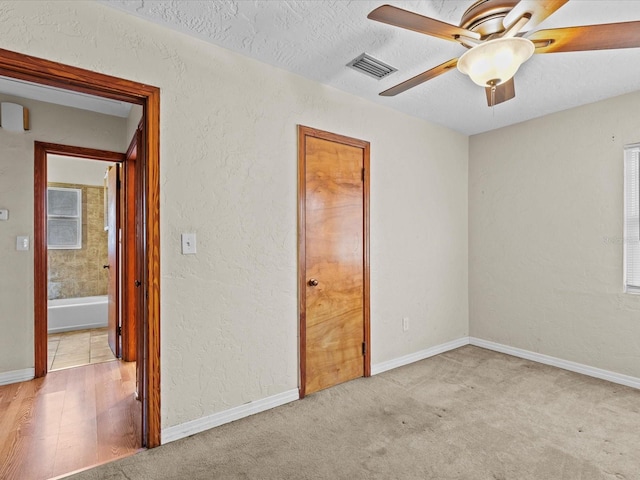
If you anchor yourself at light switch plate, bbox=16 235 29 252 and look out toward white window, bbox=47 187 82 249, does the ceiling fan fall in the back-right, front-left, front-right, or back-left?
back-right

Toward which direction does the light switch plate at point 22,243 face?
toward the camera

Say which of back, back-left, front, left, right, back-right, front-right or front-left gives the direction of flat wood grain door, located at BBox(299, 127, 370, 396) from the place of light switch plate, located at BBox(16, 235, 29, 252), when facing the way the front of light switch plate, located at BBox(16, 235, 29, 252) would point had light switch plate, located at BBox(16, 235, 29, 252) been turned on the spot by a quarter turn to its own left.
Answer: front-right

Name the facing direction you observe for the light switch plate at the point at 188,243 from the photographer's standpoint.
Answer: facing the viewer

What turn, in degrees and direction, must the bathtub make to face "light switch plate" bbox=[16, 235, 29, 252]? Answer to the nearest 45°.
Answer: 0° — it already faces it

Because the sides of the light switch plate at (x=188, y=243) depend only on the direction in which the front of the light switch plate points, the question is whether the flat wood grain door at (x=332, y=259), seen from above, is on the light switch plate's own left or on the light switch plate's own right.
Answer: on the light switch plate's own left

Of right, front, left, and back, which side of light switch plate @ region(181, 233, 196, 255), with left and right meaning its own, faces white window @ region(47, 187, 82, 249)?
back

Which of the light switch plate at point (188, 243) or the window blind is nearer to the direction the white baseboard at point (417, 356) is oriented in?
the window blind

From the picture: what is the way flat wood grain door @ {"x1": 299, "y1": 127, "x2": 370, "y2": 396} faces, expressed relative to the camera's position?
facing the viewer and to the right of the viewer

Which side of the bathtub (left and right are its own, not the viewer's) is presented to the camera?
front

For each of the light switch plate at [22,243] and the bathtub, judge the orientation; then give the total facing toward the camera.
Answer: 2

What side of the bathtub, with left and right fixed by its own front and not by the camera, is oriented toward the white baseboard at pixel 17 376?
front

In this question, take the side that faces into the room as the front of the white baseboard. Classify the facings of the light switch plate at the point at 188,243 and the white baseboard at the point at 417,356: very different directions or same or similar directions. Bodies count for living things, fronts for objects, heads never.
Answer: same or similar directions

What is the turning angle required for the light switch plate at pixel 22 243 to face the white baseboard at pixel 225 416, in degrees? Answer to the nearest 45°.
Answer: approximately 45° to its left

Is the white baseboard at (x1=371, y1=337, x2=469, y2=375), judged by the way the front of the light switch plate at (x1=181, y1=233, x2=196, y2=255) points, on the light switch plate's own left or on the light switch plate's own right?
on the light switch plate's own left
